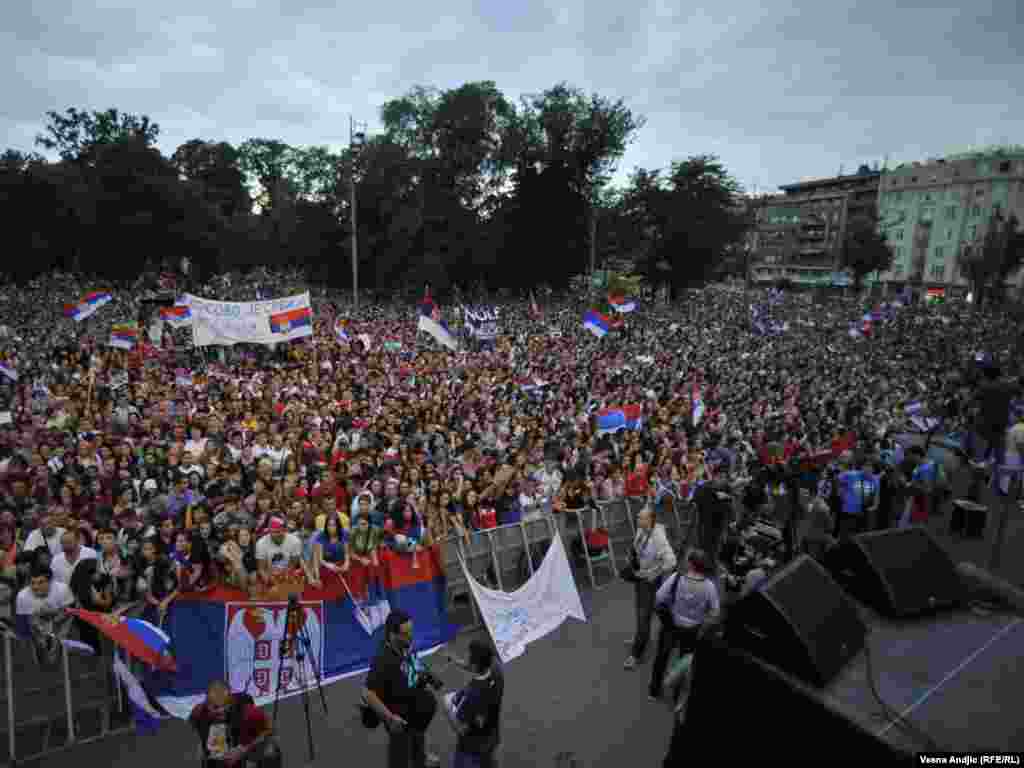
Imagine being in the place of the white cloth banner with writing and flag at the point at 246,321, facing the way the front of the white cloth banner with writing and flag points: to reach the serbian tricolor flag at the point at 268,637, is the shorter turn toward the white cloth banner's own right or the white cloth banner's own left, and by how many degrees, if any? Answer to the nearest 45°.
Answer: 0° — it already faces it

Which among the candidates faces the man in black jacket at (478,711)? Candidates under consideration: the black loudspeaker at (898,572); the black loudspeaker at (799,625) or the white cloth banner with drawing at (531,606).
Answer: the white cloth banner with drawing

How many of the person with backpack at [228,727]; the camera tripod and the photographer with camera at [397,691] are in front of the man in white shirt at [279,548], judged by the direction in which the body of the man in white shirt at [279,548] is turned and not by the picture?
3

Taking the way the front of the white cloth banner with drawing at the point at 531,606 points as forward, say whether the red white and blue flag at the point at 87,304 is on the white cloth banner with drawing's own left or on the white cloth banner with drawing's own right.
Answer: on the white cloth banner with drawing's own right

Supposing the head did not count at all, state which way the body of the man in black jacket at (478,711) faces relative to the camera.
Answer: to the viewer's left

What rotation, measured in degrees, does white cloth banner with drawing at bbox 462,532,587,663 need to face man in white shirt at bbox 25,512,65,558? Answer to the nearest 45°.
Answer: approximately 90° to its right

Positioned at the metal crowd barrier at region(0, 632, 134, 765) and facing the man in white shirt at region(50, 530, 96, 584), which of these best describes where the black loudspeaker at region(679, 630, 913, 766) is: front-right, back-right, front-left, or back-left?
back-right

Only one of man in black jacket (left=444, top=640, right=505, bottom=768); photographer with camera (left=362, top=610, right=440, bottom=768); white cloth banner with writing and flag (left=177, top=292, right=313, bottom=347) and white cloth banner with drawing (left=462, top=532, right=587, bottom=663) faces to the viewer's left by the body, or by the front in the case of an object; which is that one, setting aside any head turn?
the man in black jacket
